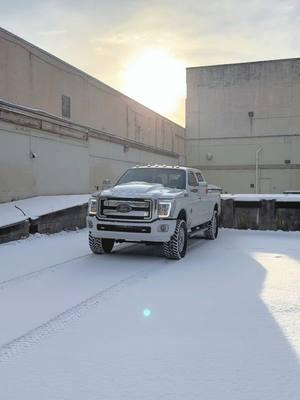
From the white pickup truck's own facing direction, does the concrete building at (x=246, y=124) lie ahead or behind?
behind

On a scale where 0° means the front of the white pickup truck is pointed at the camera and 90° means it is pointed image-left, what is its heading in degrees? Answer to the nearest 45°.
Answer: approximately 45°
